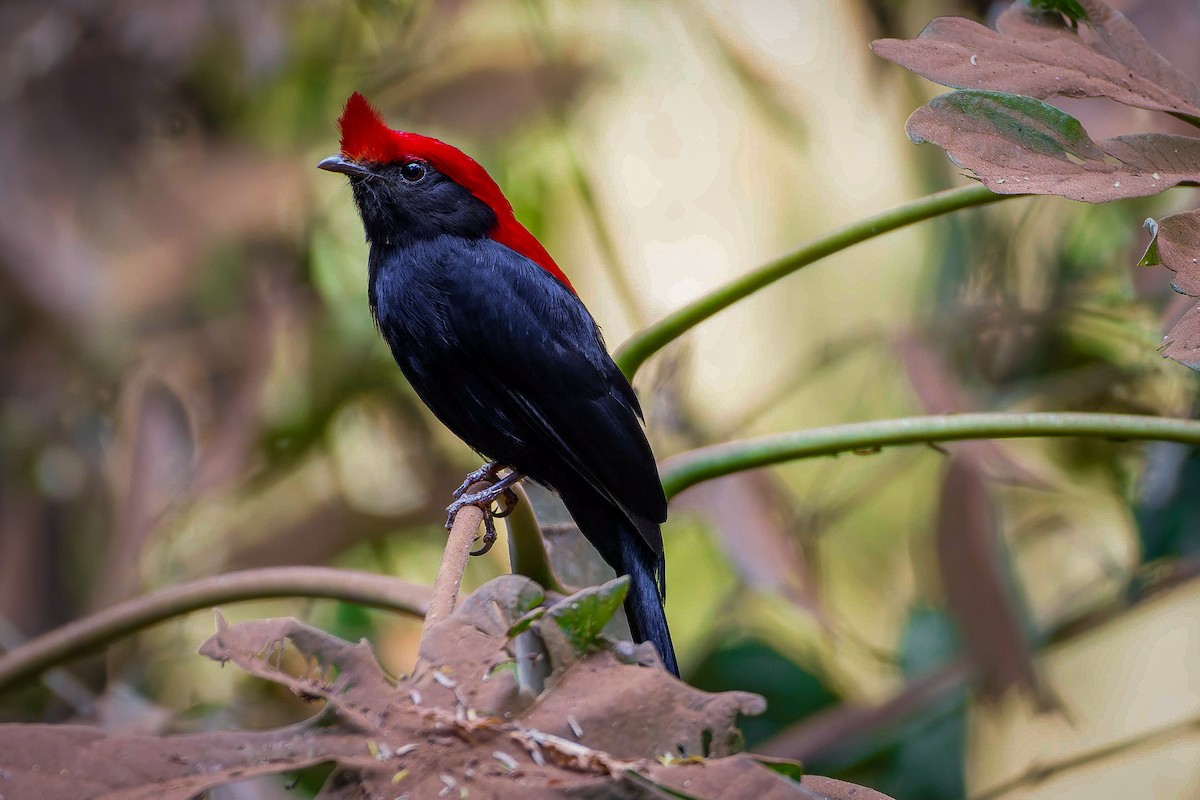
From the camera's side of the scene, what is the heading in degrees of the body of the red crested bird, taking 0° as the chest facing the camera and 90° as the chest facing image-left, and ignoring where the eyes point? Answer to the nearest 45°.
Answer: approximately 90°

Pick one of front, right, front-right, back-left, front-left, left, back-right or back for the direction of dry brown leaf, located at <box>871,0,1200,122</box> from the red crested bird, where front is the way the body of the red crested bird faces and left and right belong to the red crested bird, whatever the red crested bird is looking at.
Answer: back-left

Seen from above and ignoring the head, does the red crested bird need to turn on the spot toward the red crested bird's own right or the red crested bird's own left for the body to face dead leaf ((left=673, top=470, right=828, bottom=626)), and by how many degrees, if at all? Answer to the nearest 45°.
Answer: approximately 135° to the red crested bird's own right

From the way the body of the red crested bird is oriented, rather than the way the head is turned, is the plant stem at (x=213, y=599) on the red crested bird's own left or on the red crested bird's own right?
on the red crested bird's own left
